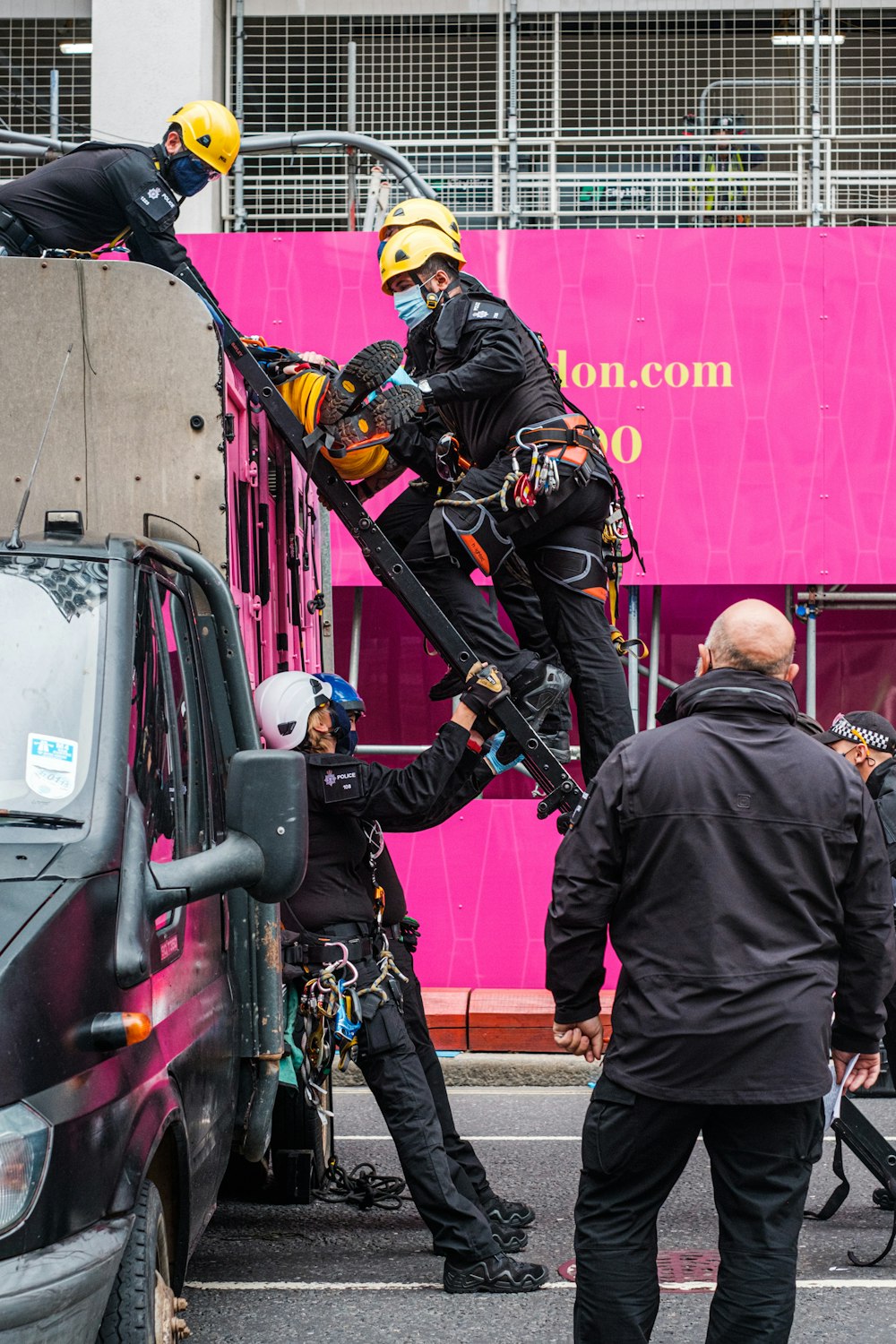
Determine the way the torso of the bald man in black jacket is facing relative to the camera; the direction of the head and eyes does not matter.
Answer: away from the camera

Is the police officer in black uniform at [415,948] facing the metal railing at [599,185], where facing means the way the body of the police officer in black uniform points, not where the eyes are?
no

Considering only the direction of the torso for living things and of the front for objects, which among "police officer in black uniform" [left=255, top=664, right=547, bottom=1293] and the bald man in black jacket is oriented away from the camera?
the bald man in black jacket

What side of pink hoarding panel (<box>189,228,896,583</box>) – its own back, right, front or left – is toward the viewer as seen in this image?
front

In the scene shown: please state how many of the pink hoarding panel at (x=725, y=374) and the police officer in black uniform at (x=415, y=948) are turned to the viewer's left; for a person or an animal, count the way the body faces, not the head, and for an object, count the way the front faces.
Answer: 0

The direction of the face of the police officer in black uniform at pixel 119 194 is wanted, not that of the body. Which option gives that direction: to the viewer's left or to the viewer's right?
to the viewer's right

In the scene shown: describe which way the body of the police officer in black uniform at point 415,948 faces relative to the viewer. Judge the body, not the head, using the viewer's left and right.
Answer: facing to the right of the viewer

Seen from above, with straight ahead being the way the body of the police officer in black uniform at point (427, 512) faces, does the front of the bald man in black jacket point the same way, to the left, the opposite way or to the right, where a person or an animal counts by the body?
to the right

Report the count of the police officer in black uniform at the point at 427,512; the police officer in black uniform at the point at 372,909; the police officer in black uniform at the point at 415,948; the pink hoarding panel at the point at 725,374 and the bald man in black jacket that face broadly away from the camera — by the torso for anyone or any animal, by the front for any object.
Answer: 1

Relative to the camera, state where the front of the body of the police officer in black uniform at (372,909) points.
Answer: to the viewer's right

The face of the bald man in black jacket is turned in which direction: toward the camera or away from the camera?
away from the camera

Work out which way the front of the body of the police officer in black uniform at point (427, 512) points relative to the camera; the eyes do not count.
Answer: to the viewer's left

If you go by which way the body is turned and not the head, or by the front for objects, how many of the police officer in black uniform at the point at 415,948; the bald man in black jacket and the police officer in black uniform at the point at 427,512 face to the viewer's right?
1

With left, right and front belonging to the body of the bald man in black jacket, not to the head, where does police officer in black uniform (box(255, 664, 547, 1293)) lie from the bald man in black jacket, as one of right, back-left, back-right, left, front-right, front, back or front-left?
front-left

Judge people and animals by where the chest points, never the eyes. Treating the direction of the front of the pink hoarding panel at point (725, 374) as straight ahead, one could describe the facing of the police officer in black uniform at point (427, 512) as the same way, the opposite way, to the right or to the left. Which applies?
to the right

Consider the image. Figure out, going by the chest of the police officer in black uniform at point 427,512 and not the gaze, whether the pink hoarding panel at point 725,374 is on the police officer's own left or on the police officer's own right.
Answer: on the police officer's own right
